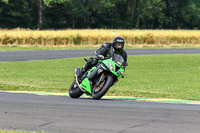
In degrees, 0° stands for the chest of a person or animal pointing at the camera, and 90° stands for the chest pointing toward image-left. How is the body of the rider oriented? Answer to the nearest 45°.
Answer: approximately 315°
